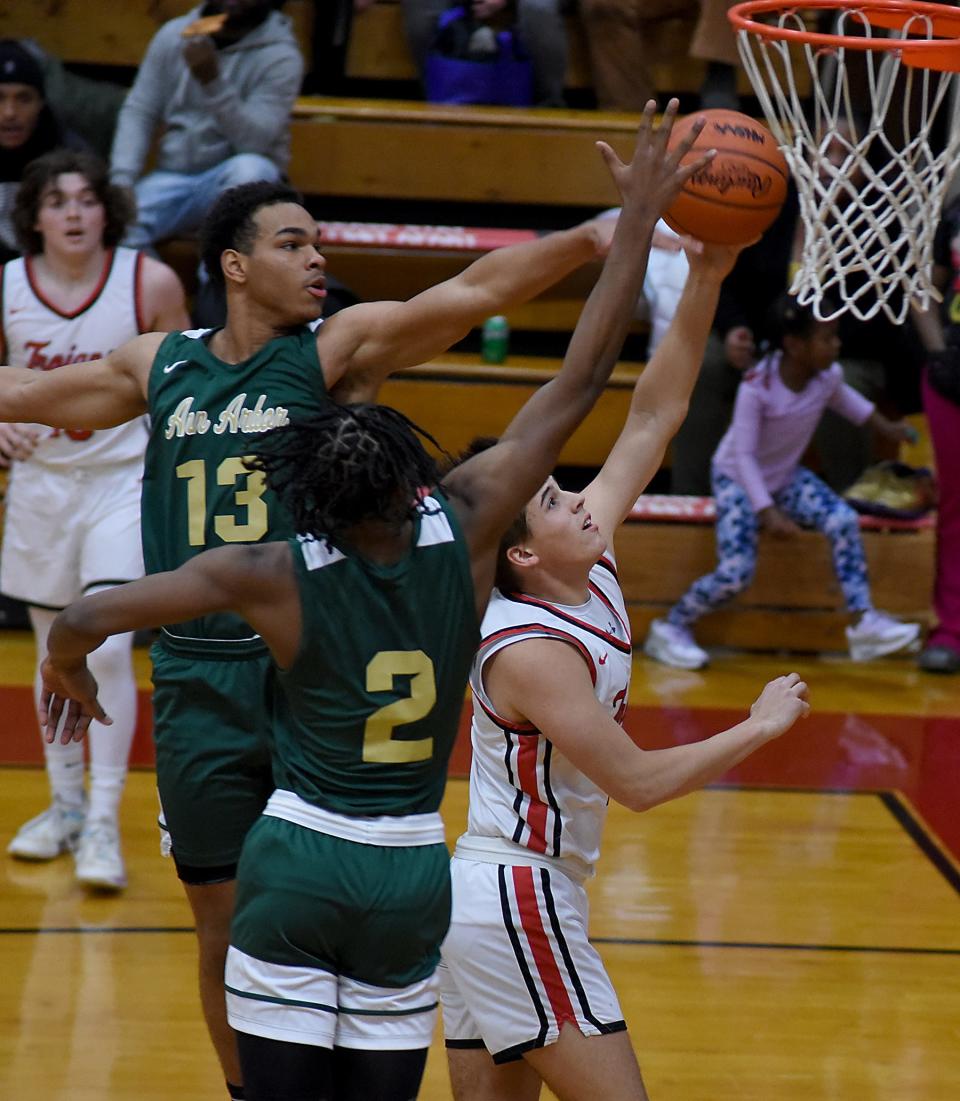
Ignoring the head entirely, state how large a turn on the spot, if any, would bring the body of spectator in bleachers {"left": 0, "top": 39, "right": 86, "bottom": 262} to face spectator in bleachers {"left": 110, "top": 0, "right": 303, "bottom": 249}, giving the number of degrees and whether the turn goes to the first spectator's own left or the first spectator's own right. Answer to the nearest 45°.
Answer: approximately 90° to the first spectator's own left

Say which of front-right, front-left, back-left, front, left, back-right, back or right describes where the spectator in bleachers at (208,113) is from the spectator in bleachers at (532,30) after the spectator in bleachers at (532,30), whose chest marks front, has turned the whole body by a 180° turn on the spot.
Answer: back-left

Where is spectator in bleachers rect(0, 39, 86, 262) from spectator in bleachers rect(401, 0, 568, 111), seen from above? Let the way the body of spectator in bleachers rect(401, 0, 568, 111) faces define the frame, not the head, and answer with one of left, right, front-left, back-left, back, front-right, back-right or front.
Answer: front-right

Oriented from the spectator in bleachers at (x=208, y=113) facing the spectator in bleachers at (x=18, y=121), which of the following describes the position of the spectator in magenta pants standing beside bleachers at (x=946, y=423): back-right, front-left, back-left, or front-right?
back-left

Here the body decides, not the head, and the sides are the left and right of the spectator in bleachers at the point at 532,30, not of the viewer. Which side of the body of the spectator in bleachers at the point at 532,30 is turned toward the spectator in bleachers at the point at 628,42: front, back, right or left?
left

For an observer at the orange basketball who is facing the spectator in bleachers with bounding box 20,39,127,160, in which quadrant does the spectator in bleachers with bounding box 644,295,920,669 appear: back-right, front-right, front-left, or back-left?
front-right

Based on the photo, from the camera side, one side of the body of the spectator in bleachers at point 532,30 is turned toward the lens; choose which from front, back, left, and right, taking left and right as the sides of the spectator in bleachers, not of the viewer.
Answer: front

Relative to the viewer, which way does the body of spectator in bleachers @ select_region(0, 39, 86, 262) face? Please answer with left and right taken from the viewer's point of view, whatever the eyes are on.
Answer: facing the viewer

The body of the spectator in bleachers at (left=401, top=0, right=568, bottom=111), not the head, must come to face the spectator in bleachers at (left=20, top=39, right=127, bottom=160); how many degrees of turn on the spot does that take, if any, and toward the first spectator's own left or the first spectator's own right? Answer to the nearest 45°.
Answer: approximately 90° to the first spectator's own right

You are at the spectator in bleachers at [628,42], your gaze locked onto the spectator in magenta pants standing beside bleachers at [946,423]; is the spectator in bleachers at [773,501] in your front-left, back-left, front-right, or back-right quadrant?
front-right

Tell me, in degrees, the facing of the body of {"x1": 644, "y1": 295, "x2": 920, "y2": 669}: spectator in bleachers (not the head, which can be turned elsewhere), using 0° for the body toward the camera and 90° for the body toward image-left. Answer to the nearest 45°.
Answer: approximately 315°

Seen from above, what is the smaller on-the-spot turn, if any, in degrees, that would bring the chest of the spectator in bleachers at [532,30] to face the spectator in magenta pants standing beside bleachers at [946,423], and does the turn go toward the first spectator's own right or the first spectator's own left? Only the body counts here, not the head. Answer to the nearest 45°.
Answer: approximately 45° to the first spectator's own left

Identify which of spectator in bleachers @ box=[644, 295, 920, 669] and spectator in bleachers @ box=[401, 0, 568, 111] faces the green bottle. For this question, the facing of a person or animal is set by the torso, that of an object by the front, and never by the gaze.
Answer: spectator in bleachers @ box=[401, 0, 568, 111]

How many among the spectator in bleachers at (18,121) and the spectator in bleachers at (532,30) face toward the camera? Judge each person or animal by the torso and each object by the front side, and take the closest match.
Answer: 2

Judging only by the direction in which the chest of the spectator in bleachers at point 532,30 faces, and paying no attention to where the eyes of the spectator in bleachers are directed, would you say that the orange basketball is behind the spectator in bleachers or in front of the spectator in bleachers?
in front
